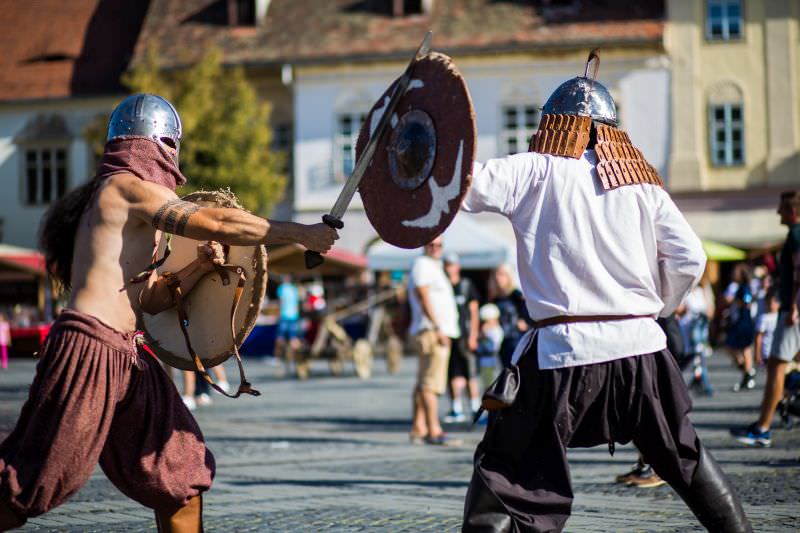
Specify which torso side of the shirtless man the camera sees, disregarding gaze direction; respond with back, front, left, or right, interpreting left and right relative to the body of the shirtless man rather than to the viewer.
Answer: right

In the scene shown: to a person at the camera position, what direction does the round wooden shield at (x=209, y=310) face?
facing away from the viewer and to the right of the viewer

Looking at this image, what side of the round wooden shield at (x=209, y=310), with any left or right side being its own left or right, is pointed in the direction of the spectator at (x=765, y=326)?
front

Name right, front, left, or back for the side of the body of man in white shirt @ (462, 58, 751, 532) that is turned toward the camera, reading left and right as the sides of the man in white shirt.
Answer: back

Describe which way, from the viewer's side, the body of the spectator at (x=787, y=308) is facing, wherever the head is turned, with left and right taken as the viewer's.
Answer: facing to the left of the viewer

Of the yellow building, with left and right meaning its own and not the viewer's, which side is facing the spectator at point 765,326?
front

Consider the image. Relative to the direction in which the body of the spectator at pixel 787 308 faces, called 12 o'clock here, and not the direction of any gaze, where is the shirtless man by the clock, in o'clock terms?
The shirtless man is roughly at 10 o'clock from the spectator.

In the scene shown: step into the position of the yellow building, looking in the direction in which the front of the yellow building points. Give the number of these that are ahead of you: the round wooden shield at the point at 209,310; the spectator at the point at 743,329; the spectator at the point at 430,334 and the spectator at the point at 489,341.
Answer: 4

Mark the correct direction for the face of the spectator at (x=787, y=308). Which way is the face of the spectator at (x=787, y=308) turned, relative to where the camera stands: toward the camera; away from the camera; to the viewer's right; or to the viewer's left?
to the viewer's left

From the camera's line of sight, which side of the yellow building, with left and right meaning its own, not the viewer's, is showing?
front

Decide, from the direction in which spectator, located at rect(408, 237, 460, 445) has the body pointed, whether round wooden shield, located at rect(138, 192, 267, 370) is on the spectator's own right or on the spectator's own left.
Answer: on the spectator's own right

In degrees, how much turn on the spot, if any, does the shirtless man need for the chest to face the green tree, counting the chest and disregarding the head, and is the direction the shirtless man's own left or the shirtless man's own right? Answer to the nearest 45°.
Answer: approximately 90° to the shirtless man's own left
